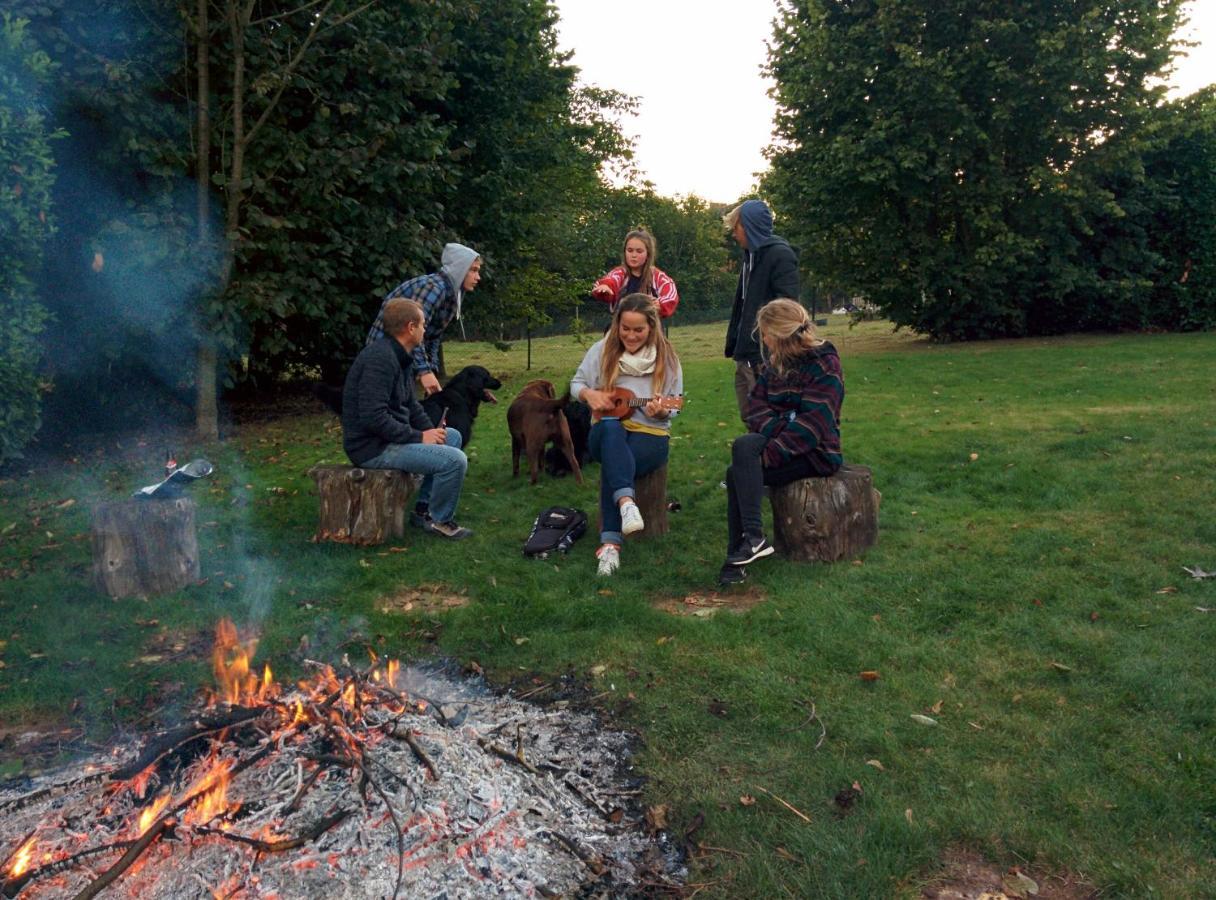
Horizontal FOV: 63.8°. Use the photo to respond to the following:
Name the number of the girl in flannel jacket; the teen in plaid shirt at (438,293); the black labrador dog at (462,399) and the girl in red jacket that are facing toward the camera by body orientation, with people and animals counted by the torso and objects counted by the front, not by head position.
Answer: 1

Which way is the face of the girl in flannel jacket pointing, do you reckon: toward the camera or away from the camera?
away from the camera

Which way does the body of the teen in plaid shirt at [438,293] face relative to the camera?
to the viewer's right

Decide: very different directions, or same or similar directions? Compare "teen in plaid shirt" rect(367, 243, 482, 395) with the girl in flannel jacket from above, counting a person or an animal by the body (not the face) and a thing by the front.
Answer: very different directions

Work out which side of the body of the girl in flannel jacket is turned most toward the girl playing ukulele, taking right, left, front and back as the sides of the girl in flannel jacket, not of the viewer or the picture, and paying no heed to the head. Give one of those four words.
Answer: front

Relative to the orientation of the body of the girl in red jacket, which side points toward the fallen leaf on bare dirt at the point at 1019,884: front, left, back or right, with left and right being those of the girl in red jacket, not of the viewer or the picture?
front

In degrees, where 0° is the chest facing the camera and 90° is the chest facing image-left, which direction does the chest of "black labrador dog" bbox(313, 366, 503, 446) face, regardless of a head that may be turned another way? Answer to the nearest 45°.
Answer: approximately 270°

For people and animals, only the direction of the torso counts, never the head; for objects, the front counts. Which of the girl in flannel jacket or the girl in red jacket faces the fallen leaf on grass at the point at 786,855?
the girl in red jacket

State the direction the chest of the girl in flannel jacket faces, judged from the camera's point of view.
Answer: to the viewer's left

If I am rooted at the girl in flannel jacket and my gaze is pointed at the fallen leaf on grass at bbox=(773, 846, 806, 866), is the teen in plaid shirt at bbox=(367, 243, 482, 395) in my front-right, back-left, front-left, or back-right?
back-right

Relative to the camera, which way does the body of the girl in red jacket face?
toward the camera

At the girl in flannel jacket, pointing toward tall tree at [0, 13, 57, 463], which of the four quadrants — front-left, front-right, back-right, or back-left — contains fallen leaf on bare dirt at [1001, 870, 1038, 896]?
back-left

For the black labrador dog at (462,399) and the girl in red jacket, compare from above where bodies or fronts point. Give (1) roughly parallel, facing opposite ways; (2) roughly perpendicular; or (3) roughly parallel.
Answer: roughly perpendicular

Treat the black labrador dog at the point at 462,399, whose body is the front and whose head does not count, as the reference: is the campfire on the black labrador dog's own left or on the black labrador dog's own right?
on the black labrador dog's own right

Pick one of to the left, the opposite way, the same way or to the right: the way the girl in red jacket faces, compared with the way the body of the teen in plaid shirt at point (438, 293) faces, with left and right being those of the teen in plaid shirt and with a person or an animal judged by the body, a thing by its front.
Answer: to the right

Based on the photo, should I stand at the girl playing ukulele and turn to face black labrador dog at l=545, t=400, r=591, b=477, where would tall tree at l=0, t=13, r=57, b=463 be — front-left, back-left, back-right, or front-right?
front-left

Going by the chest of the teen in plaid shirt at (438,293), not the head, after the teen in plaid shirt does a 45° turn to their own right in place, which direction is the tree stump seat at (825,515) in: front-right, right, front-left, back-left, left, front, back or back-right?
front
